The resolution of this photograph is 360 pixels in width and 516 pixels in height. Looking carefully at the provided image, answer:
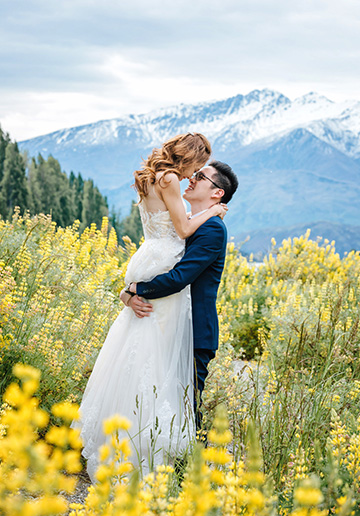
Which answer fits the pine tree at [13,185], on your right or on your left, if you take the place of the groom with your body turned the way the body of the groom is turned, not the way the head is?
on your right

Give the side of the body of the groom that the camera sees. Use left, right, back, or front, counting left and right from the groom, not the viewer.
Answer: left

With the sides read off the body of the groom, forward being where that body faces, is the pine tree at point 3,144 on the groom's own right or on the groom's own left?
on the groom's own right

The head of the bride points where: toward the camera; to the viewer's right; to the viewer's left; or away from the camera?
to the viewer's right

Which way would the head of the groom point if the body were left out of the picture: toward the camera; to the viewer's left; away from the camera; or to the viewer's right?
to the viewer's left
